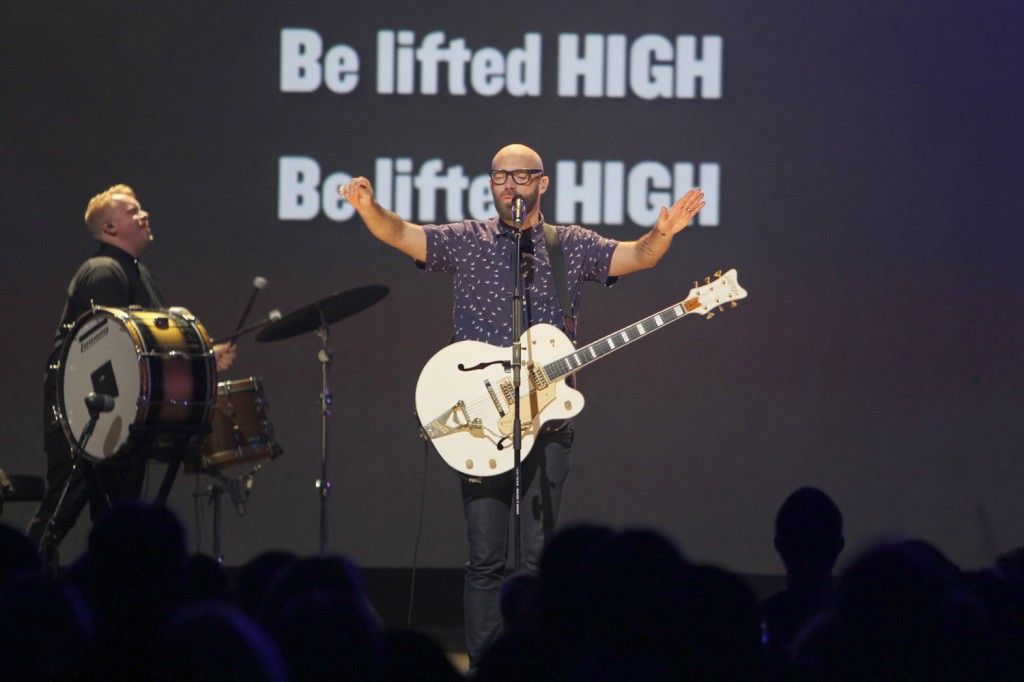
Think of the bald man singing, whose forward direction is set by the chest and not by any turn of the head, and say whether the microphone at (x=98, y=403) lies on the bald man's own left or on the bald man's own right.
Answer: on the bald man's own right

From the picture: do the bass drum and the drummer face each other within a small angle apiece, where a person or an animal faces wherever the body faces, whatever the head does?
no

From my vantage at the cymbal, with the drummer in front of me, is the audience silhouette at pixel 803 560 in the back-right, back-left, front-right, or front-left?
back-left

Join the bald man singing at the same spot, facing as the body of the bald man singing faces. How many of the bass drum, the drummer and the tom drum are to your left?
0

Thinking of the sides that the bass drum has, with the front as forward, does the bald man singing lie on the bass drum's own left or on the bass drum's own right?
on the bass drum's own left

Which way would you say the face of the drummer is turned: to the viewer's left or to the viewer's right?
to the viewer's right

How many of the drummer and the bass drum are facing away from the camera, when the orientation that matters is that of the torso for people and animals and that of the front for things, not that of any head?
0

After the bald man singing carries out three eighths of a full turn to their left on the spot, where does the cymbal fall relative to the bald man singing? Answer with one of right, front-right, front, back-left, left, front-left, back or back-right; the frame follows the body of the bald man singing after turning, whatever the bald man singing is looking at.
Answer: left

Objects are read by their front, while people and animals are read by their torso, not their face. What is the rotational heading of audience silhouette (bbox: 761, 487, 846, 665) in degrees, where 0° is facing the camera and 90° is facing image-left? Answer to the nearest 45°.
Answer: approximately 180°

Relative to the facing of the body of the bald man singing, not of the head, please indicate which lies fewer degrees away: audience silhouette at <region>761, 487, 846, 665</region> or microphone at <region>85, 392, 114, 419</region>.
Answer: the audience silhouette

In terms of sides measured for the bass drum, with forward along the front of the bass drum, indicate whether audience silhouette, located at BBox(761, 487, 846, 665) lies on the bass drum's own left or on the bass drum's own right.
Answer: on the bass drum's own left

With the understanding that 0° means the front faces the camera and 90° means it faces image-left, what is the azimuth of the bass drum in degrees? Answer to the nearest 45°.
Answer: approximately 45°

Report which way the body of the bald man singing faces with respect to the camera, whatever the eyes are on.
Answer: toward the camera

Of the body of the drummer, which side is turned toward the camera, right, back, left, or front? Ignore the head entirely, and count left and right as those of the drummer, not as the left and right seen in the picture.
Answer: right

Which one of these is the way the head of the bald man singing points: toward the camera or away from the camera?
toward the camera

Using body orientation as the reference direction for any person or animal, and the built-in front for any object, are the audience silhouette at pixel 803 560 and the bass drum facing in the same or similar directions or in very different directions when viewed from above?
very different directions

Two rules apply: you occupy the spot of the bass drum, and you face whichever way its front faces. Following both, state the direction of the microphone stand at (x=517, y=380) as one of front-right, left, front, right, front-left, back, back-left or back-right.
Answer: left

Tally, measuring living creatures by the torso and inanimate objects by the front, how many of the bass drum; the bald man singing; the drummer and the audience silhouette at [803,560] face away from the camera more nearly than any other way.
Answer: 1
